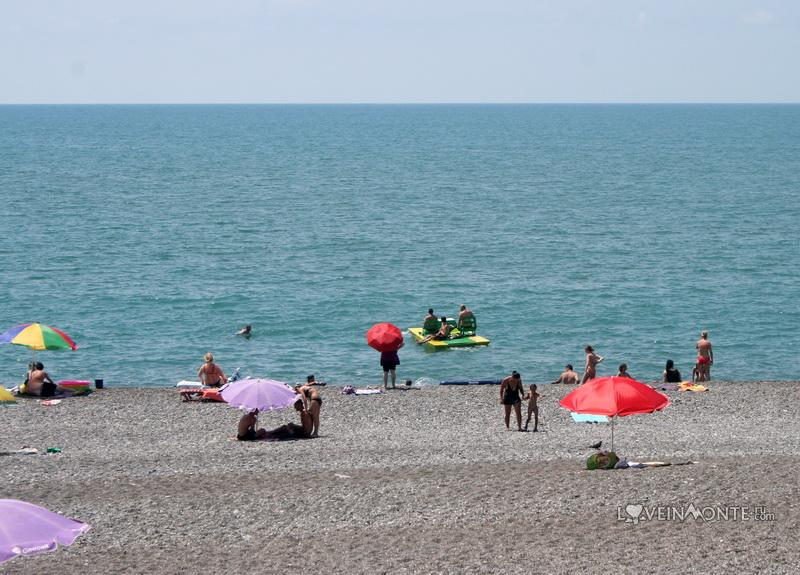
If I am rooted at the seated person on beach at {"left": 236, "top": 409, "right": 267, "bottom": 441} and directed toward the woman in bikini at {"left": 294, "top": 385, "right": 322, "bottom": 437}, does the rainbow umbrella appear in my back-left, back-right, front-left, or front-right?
back-left

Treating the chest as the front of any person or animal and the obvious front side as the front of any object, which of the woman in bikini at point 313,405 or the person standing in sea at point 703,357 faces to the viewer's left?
the woman in bikini

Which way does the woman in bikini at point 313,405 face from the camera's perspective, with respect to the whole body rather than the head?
to the viewer's left

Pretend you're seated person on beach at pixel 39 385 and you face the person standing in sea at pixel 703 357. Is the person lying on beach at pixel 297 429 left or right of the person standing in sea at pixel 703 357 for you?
right

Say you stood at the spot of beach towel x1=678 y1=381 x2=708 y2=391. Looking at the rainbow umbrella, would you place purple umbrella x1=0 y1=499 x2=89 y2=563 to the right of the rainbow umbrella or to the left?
left

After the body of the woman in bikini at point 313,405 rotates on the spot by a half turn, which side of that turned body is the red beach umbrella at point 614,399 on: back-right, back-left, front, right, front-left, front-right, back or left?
front-right
